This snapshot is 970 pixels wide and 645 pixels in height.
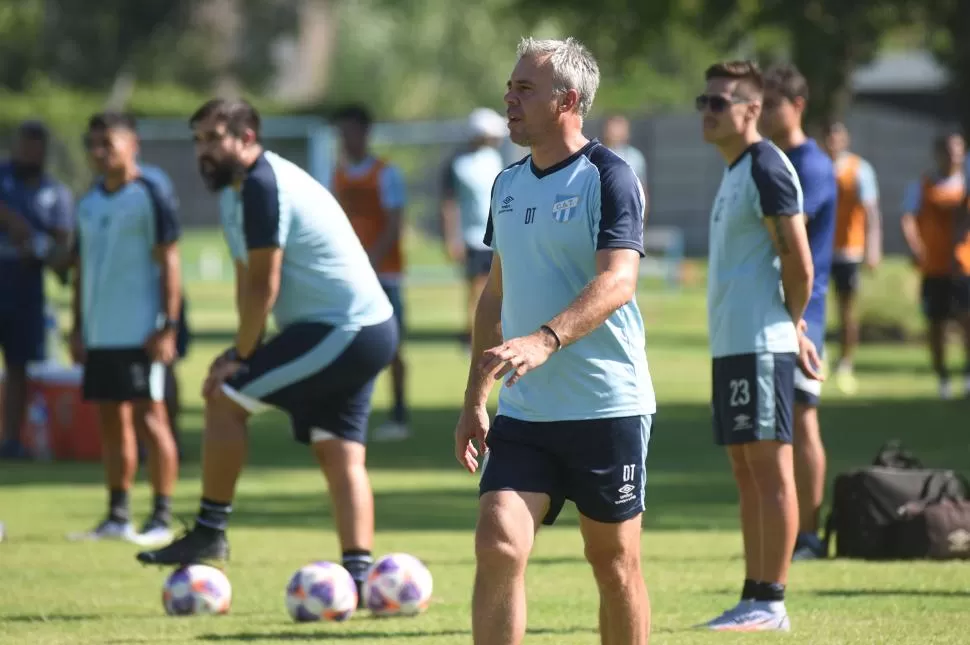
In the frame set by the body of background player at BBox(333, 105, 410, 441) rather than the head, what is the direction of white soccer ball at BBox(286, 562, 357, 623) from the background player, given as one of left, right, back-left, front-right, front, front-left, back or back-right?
front-left

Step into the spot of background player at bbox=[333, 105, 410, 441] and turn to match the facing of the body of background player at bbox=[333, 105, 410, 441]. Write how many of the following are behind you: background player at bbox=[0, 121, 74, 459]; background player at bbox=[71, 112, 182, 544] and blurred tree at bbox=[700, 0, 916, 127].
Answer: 1

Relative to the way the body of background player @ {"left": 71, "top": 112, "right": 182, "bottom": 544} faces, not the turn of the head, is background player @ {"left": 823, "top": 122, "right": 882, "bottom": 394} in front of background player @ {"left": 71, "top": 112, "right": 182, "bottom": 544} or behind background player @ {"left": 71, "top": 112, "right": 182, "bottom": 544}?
behind

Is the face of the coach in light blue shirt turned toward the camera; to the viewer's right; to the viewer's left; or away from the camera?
to the viewer's left

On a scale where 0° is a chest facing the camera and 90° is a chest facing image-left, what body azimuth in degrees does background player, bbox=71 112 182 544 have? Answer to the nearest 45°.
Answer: approximately 45°

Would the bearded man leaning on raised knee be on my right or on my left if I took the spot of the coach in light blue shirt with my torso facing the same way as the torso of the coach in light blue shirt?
on my right

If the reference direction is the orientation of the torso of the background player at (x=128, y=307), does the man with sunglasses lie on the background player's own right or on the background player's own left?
on the background player's own left
